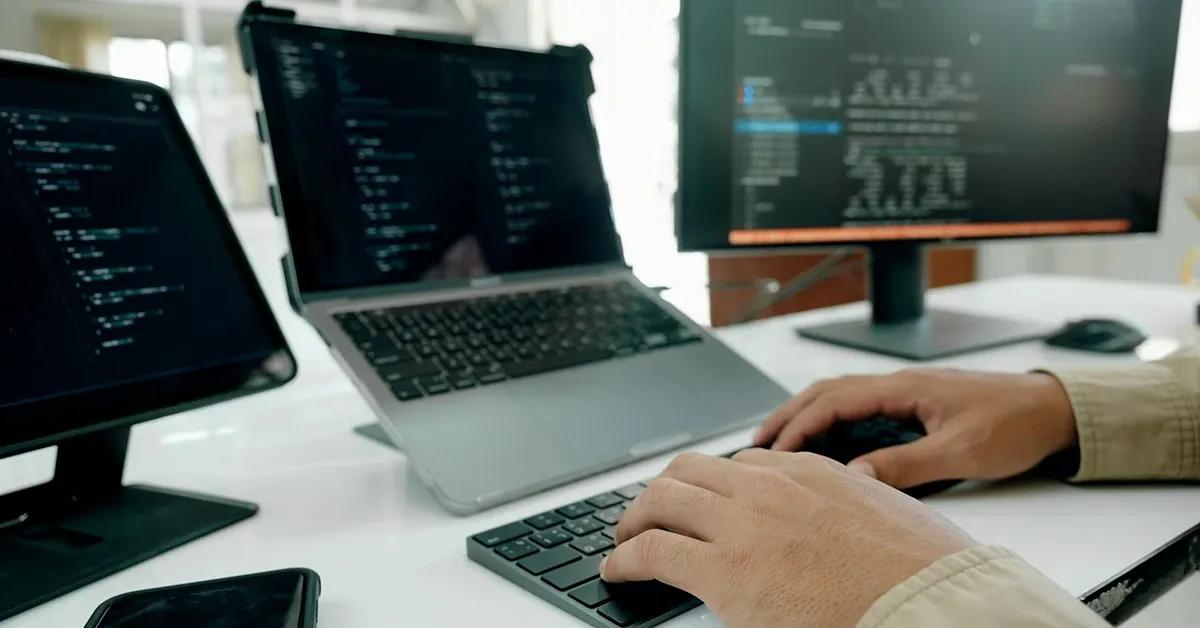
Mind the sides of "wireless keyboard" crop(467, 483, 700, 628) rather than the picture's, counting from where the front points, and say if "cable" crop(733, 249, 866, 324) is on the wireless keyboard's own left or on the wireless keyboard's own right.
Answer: on the wireless keyboard's own left

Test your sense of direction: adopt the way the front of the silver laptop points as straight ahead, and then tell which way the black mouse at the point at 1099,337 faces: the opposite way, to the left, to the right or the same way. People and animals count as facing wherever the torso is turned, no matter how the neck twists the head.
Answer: the opposite way

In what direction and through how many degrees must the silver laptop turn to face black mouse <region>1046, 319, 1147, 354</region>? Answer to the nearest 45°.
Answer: approximately 45° to its left
